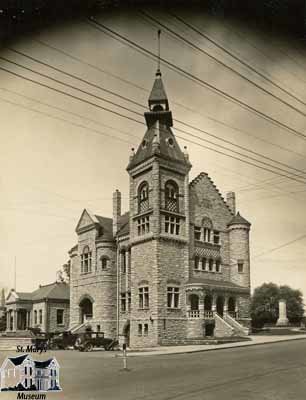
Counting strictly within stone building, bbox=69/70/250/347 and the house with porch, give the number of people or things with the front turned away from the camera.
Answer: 0

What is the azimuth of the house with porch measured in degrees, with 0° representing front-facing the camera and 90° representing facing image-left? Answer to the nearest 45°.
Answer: approximately 45°

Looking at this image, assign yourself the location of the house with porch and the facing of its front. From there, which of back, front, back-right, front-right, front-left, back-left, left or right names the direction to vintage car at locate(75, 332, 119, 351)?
front-left

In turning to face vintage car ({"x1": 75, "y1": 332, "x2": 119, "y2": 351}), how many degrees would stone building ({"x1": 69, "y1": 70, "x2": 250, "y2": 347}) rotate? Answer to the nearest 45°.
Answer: approximately 90° to its right

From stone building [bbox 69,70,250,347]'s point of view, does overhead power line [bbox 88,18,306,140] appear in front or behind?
in front

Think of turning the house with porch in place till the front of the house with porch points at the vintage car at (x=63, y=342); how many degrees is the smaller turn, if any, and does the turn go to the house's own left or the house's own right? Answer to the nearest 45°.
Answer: approximately 45° to the house's own left

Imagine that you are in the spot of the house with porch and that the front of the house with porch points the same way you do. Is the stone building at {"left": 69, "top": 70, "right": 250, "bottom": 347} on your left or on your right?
on your left

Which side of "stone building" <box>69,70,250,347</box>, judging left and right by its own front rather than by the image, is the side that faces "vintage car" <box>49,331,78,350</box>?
right

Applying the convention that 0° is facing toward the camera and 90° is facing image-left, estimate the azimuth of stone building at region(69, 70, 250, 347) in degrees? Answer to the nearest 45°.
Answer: approximately 315°
